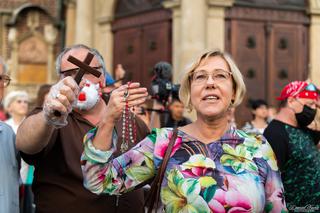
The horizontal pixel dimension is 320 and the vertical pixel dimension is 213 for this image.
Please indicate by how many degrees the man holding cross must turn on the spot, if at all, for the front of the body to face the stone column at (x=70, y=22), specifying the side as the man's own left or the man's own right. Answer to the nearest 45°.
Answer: approximately 180°

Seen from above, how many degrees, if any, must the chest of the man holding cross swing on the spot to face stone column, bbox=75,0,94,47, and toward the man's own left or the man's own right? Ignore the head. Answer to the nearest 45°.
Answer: approximately 180°

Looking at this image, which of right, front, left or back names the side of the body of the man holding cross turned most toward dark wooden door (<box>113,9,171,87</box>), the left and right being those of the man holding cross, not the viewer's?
back

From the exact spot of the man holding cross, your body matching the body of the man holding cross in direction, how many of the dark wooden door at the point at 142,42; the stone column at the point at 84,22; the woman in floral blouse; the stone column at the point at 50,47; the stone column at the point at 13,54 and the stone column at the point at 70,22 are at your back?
5

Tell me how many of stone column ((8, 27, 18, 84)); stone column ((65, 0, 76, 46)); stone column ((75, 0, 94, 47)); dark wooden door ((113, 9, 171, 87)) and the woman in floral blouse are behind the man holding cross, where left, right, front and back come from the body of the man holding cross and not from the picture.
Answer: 4

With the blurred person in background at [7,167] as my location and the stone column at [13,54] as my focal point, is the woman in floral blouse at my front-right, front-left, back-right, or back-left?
back-right

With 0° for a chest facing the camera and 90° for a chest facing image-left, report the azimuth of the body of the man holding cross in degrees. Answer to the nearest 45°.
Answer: approximately 0°

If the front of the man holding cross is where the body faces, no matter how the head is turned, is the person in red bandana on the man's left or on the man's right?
on the man's left

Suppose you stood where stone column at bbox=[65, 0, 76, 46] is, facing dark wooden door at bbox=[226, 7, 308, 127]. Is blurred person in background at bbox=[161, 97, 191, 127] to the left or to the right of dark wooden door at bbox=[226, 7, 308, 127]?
right
